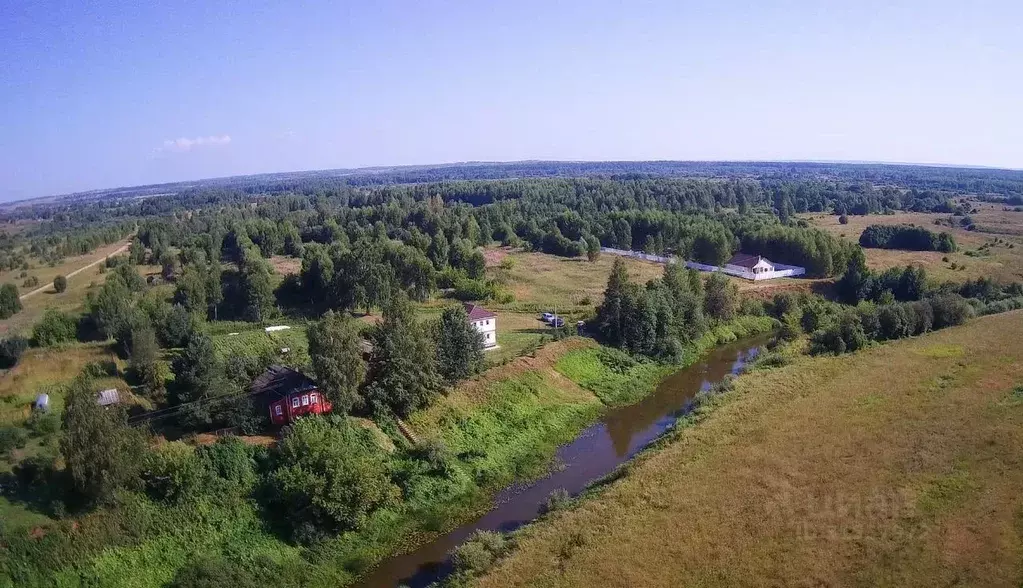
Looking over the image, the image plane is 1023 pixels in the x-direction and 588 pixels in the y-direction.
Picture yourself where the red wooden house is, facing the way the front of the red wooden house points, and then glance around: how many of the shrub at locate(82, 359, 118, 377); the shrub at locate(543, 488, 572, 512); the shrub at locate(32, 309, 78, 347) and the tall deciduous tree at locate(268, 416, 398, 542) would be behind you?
2

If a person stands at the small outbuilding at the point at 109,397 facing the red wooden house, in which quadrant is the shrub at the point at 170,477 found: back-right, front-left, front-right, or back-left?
front-right

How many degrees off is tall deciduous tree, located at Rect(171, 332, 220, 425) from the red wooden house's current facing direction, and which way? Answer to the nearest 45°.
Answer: approximately 135° to its right

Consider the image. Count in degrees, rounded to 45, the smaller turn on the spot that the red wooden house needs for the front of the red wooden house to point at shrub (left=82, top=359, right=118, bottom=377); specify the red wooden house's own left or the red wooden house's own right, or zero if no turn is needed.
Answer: approximately 180°

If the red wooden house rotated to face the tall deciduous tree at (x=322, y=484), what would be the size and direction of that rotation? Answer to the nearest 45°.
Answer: approximately 45° to its right

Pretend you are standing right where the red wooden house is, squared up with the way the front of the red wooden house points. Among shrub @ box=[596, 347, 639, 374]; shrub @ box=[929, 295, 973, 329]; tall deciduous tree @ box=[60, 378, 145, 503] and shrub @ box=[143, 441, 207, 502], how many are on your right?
2

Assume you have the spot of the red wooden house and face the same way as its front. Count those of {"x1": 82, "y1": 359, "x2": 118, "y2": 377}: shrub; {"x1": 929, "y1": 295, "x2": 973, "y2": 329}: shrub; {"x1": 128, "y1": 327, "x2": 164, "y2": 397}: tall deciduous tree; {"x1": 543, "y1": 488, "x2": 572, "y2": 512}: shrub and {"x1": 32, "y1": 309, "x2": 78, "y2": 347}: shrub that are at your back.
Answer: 3

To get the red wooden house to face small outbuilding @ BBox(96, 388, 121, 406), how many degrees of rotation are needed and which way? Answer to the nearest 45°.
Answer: approximately 135° to its right

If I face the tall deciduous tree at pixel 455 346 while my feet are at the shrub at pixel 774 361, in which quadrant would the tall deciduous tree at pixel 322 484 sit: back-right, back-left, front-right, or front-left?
front-left

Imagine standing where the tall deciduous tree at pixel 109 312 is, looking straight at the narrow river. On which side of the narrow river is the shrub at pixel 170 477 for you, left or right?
right

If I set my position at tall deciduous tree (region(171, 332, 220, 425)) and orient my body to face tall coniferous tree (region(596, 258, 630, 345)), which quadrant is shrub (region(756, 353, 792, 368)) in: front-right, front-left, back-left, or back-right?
front-right

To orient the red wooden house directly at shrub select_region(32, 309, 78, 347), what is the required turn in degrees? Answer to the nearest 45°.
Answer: approximately 180°

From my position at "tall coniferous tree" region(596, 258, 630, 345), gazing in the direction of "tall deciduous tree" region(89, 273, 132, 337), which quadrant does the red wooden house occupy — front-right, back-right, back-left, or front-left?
front-left
